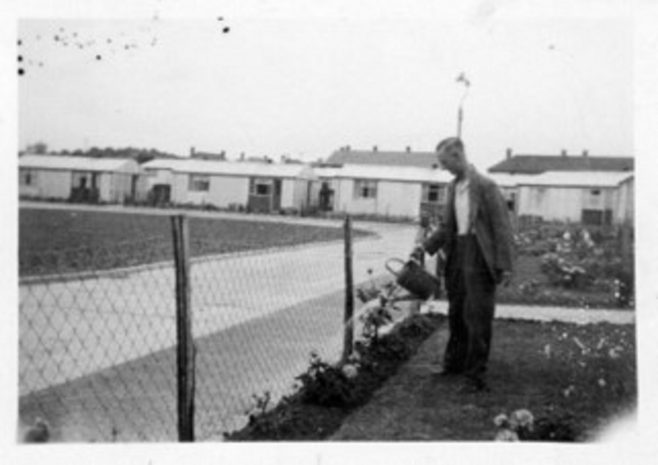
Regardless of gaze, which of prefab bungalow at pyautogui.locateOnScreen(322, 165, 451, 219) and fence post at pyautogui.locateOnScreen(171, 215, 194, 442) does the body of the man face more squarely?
the fence post

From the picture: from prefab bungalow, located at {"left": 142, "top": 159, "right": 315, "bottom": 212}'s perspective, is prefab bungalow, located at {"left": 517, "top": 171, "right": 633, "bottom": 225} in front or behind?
in front

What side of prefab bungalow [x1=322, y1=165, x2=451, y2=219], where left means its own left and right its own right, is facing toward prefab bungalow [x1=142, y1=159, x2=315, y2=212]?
right

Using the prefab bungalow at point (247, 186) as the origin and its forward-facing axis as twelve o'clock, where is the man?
The man is roughly at 12 o'clock from the prefab bungalow.

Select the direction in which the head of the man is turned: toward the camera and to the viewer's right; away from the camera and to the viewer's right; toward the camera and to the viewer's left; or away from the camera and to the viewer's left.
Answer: toward the camera and to the viewer's left

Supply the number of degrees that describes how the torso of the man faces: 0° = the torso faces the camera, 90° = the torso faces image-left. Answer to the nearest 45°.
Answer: approximately 45°

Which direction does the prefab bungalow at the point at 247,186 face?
toward the camera

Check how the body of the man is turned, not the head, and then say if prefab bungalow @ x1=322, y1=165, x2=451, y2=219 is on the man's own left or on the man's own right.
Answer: on the man's own right

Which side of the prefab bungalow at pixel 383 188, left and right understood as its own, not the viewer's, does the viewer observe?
front

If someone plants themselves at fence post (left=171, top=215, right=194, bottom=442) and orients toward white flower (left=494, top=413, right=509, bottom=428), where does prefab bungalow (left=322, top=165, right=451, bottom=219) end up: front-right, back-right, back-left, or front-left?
front-left

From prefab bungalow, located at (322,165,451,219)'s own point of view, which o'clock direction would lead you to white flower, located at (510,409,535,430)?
The white flower is roughly at 12 o'clock from the prefab bungalow.

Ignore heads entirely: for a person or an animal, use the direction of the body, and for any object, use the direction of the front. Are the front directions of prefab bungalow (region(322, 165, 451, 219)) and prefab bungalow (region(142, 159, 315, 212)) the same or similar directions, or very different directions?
same or similar directions

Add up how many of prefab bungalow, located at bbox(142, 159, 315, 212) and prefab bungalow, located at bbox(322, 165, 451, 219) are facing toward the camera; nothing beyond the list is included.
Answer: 2

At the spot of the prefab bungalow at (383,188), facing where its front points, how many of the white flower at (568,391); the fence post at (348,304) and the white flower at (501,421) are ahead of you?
3
